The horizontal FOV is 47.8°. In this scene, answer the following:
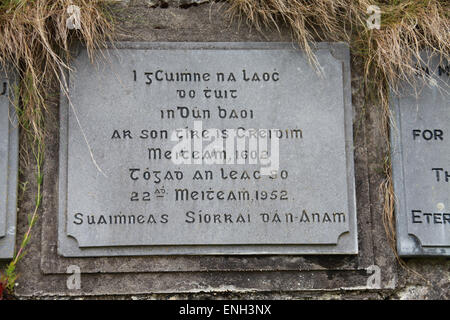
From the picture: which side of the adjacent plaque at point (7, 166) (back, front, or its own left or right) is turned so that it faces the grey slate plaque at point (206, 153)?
left

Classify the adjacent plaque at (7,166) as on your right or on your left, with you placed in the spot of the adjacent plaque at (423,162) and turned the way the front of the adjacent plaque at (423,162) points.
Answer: on your right

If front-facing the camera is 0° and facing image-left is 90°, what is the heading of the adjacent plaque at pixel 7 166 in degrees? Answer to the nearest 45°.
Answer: approximately 0°

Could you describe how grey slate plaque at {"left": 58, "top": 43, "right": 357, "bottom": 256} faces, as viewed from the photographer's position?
facing the viewer

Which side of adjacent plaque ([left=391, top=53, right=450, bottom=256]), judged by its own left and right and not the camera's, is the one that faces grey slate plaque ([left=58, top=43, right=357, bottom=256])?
right

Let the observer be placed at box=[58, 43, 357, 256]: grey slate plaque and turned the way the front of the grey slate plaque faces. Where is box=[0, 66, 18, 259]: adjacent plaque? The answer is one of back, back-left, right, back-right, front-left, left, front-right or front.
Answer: right

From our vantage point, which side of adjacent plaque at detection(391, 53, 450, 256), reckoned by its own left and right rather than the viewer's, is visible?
front

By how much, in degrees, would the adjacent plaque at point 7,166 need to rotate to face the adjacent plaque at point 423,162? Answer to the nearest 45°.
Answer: approximately 90° to its left

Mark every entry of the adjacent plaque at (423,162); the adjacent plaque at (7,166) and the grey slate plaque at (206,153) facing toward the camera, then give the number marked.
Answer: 3

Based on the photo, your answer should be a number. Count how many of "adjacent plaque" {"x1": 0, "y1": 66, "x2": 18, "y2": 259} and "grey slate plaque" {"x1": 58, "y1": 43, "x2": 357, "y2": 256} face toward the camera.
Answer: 2

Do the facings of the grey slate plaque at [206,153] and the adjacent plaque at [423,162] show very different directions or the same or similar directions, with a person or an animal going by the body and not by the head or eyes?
same or similar directions
